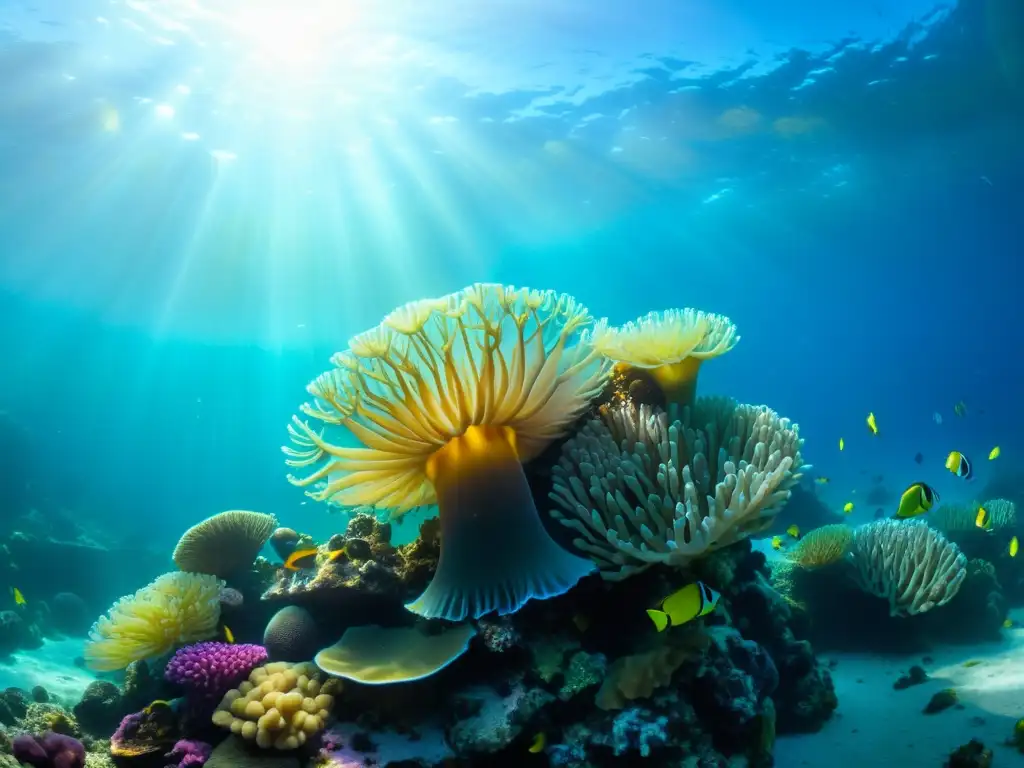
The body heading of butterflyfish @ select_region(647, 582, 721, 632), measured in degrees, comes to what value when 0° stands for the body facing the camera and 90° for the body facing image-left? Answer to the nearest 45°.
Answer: approximately 270°

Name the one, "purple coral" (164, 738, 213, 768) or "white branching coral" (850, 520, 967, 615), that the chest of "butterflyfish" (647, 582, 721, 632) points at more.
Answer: the white branching coral

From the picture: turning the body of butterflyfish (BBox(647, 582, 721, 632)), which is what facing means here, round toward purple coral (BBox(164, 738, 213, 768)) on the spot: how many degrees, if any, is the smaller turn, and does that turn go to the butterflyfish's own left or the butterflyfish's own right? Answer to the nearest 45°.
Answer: approximately 180°

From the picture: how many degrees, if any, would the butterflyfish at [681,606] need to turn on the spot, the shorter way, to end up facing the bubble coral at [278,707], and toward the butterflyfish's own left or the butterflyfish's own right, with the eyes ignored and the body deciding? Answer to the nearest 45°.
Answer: approximately 180°
